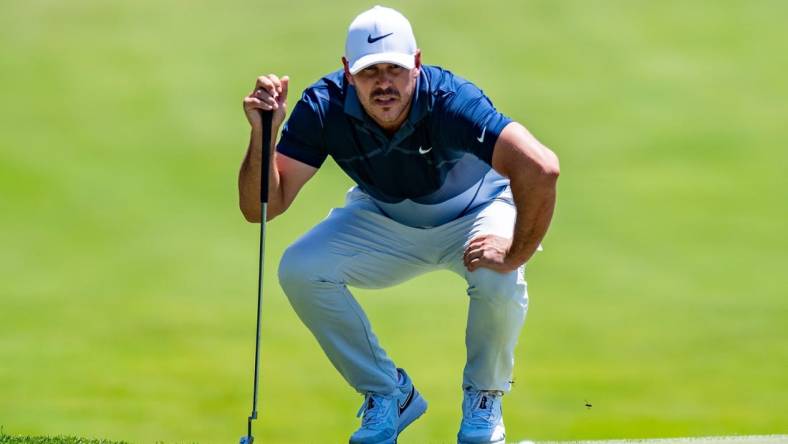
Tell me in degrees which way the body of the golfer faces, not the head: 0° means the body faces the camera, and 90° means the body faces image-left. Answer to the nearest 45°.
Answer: approximately 0°
